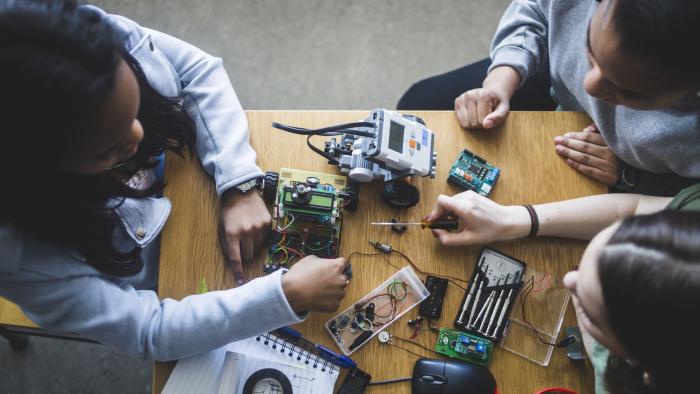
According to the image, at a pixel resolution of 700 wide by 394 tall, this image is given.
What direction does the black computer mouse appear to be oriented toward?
to the viewer's left
